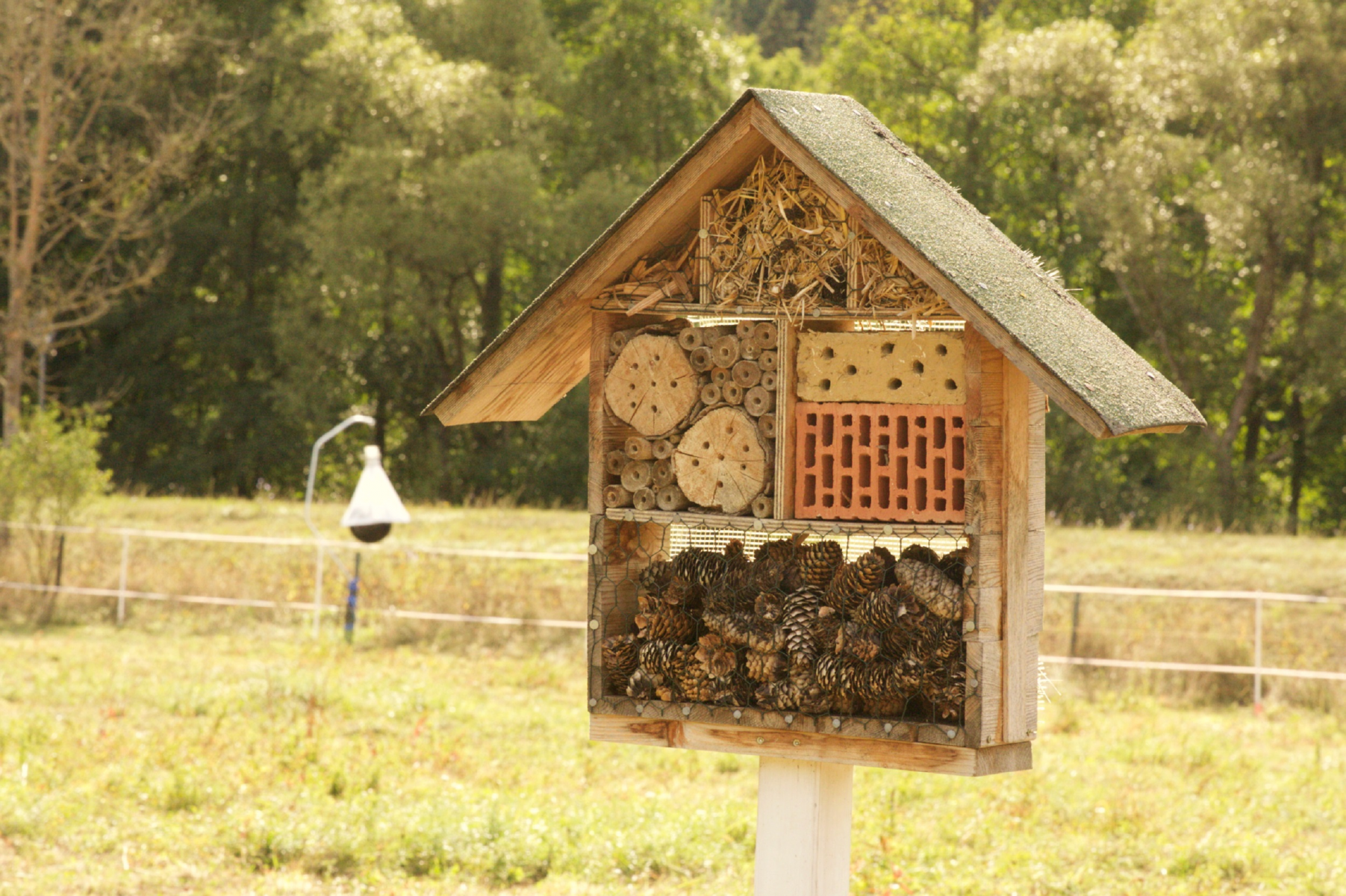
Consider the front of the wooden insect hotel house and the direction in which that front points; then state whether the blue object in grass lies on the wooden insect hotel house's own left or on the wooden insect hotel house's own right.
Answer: on the wooden insect hotel house's own right

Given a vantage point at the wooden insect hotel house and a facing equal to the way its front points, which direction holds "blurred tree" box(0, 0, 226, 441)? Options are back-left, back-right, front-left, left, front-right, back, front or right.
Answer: right

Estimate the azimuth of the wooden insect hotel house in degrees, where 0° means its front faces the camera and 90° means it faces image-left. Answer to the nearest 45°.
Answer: approximately 45°
